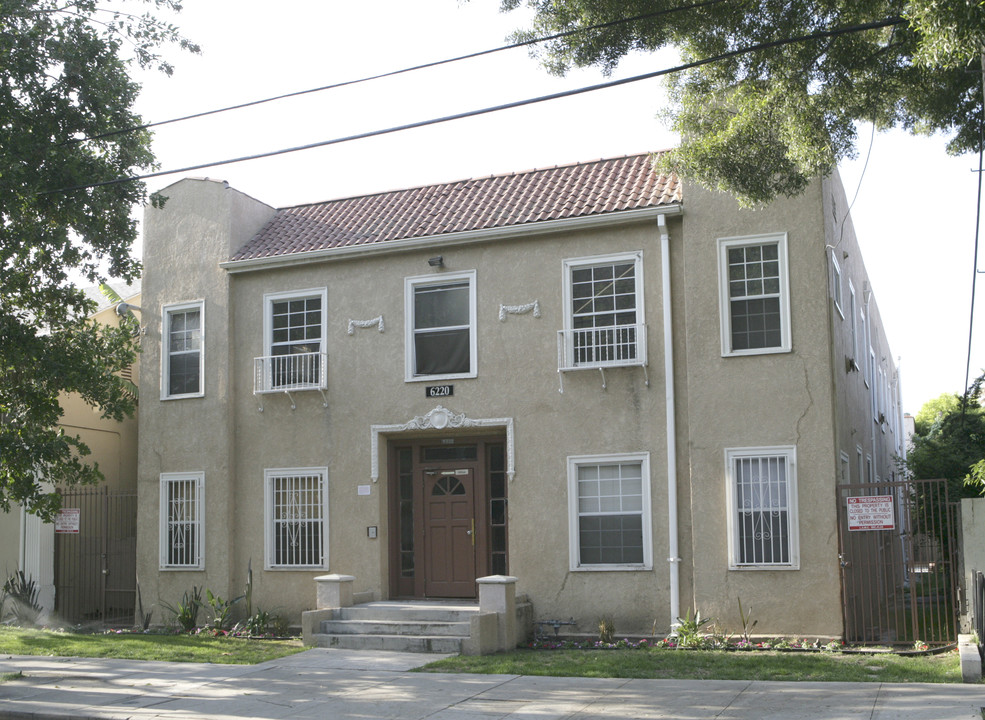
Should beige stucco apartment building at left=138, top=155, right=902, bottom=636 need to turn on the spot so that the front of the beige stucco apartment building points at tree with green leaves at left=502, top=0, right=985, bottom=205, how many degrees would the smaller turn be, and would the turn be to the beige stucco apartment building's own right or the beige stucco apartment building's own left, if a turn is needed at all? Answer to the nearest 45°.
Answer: approximately 45° to the beige stucco apartment building's own left

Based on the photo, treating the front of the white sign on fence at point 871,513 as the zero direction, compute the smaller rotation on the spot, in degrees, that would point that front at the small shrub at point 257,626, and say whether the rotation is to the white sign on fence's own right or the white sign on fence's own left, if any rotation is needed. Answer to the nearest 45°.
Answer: approximately 90° to the white sign on fence's own right

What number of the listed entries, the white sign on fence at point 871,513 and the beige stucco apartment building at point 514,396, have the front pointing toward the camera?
2

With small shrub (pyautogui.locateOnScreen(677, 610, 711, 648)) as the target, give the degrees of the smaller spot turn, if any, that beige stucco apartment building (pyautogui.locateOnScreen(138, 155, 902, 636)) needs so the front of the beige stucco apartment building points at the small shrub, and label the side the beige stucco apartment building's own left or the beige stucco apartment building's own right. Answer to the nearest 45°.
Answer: approximately 45° to the beige stucco apartment building's own left
